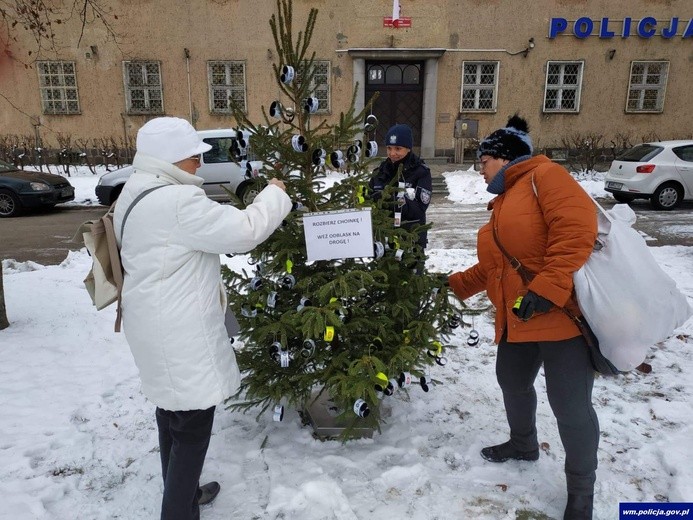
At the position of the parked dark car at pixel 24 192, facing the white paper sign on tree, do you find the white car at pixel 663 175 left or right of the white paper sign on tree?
left

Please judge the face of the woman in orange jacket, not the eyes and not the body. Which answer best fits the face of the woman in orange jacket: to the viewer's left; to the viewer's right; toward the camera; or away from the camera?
to the viewer's left

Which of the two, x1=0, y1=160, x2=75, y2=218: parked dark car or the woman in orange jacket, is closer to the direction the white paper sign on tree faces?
the woman in orange jacket

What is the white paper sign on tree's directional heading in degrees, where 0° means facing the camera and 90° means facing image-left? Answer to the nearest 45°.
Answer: approximately 0°

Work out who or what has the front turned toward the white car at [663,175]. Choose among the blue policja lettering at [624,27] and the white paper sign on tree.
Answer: the blue policja lettering

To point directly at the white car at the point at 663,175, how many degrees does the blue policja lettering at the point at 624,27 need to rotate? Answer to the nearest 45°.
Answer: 0° — it already faces it

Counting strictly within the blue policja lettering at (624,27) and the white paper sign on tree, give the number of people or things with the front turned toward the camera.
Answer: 2
